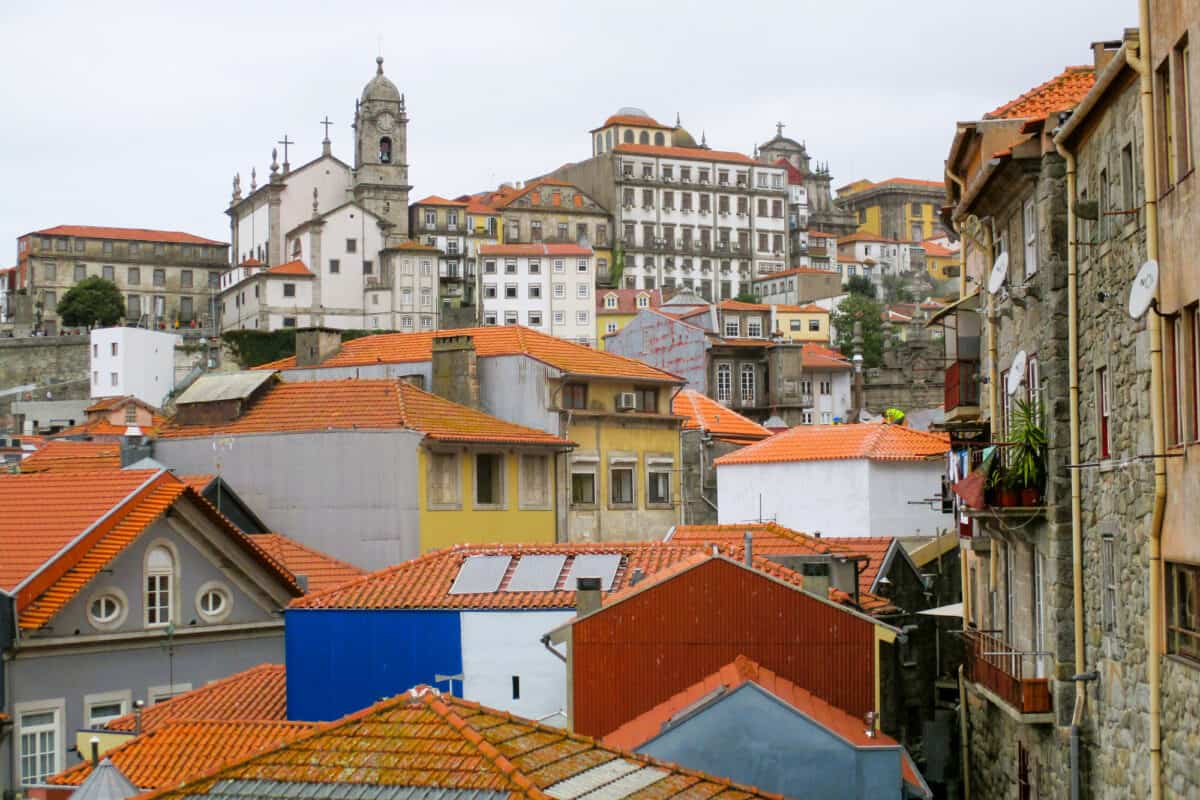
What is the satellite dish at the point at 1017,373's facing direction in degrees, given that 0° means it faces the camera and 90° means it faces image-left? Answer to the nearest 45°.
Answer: approximately 45°

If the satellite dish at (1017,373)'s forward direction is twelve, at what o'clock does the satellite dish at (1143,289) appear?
the satellite dish at (1143,289) is roughly at 10 o'clock from the satellite dish at (1017,373).

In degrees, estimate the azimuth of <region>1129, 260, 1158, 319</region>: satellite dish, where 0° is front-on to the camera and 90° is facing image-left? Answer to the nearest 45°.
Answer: approximately 45°
